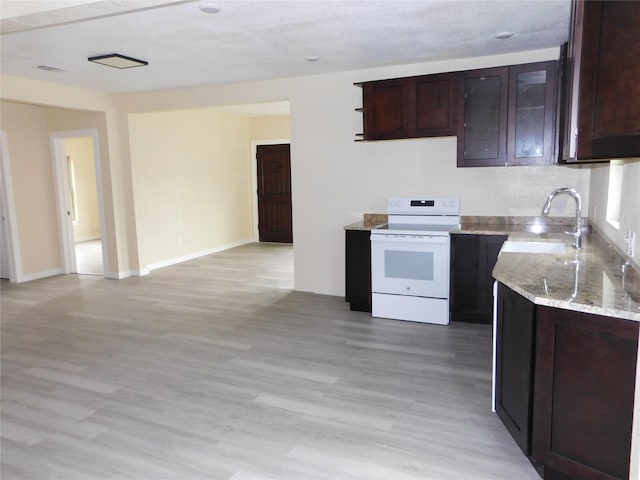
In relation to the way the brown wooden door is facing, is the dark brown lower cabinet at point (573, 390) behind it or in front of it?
in front

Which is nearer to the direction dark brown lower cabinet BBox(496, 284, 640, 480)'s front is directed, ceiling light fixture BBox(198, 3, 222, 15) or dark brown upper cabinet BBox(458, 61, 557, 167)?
the ceiling light fixture

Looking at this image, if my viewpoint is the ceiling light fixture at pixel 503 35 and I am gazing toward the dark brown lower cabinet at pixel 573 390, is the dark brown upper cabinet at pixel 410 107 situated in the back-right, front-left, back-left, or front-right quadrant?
back-right

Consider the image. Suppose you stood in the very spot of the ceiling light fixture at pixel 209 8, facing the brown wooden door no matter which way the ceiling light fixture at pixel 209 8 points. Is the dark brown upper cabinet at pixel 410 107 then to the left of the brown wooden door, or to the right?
right

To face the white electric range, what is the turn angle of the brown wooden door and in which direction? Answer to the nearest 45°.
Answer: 0° — it already faces it

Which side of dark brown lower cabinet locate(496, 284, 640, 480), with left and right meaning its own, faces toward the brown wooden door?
right

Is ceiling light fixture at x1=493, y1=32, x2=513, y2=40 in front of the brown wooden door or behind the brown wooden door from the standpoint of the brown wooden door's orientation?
in front

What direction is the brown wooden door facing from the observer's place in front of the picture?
facing the viewer

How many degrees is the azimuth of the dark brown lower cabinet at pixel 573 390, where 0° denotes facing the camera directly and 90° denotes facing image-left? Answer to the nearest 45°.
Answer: approximately 45°

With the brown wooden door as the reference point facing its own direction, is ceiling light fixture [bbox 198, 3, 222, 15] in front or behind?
in front

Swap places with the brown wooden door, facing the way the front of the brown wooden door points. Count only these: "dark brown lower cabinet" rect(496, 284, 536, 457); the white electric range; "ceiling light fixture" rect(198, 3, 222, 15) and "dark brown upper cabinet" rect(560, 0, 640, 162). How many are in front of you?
4

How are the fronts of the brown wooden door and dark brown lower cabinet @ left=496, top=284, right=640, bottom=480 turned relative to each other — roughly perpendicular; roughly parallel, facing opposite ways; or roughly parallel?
roughly perpendicular

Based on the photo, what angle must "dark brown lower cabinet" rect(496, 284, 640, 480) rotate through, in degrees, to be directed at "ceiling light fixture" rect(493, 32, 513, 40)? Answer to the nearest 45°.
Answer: approximately 135° to its right

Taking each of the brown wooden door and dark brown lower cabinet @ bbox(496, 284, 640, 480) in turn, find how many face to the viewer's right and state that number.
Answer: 0

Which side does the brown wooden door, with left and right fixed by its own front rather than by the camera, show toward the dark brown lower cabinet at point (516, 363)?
front
